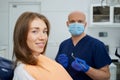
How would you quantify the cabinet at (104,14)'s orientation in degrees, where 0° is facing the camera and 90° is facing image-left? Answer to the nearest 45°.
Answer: approximately 0°

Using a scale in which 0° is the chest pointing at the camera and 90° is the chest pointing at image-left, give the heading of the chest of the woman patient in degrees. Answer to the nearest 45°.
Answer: approximately 315°

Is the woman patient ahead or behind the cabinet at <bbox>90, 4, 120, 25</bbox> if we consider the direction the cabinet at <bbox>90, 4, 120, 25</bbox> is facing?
ahead

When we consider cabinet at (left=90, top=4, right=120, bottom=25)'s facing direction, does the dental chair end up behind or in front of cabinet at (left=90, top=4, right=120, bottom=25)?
in front
